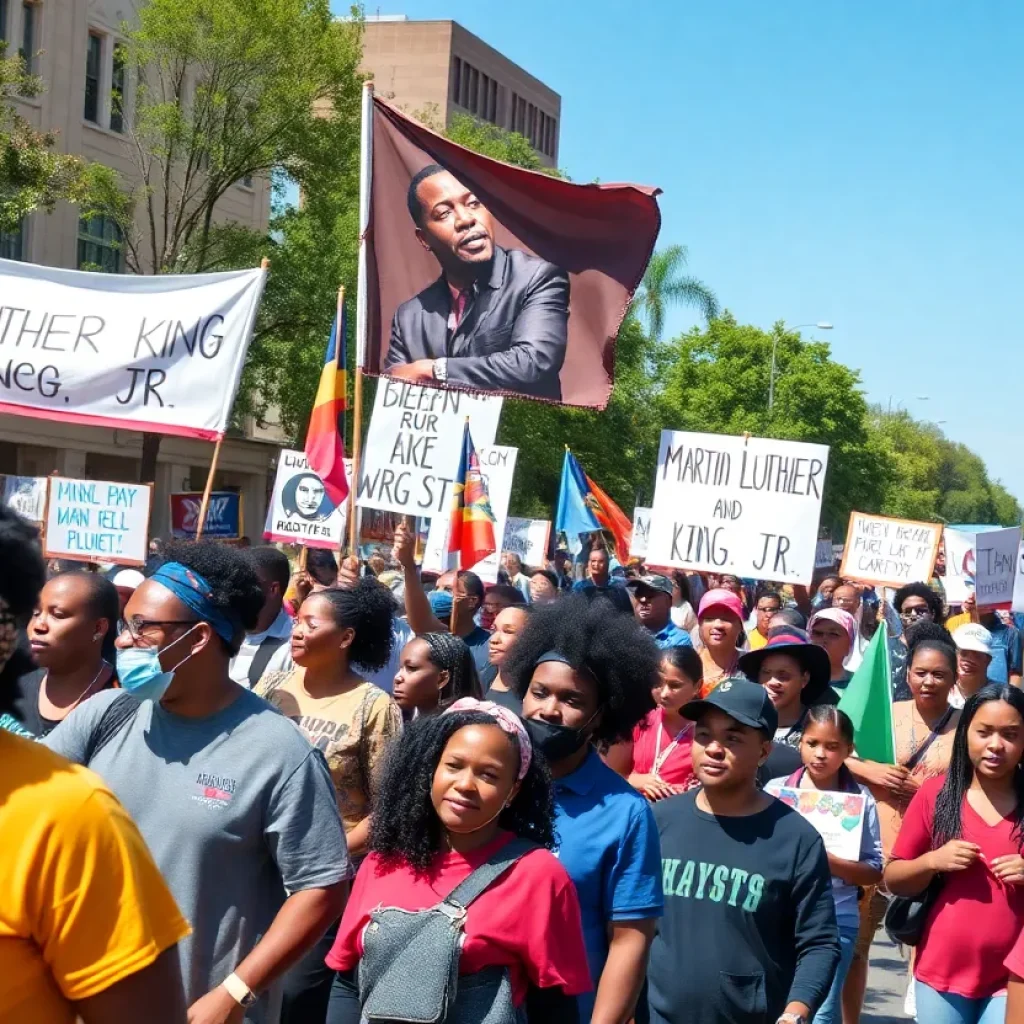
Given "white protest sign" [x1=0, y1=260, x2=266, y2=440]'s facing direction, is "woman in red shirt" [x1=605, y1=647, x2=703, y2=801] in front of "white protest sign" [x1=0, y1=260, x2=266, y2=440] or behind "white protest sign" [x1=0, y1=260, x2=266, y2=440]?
in front

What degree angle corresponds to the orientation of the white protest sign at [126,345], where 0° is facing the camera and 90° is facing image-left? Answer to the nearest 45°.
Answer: approximately 0°

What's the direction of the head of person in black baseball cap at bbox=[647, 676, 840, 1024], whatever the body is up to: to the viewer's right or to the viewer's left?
to the viewer's left

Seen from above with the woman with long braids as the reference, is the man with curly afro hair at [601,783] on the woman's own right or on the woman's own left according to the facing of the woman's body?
on the woman's own left

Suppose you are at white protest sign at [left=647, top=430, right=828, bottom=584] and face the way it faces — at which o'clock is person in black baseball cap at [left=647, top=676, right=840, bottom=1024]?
The person in black baseball cap is roughly at 12 o'clock from the white protest sign.
